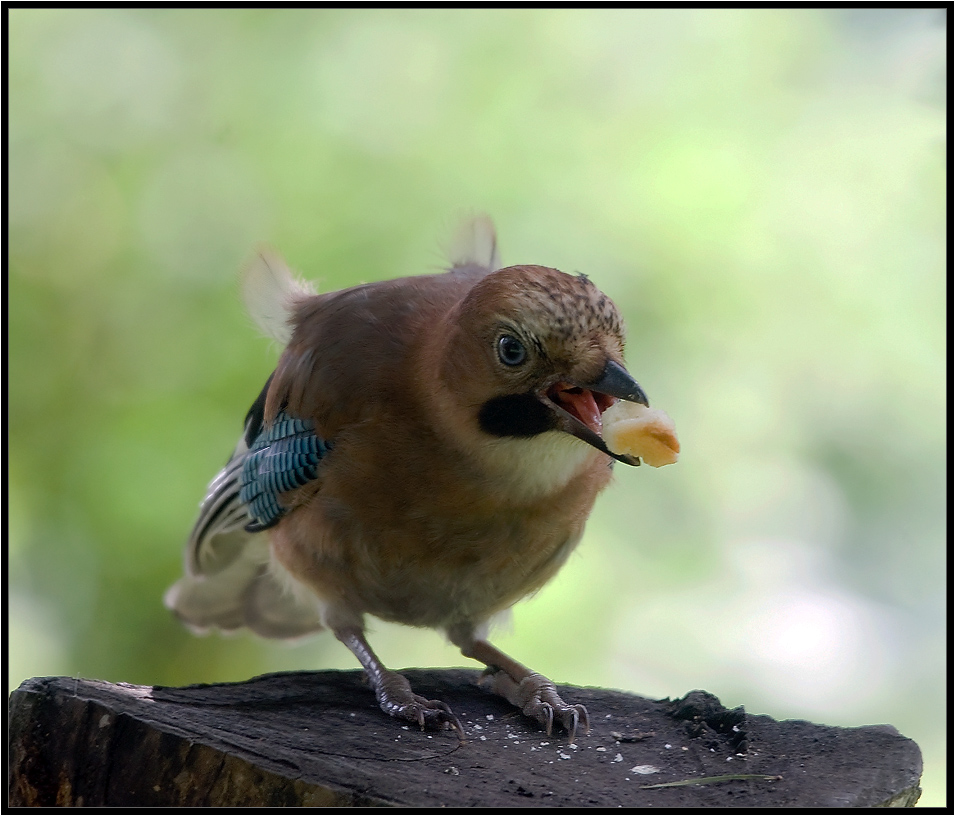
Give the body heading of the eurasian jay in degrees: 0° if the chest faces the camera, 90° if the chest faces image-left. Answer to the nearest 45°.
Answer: approximately 315°
